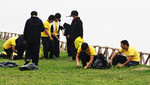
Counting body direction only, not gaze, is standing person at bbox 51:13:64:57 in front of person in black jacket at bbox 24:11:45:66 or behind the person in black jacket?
in front

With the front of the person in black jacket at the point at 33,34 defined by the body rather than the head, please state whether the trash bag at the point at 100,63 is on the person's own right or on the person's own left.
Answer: on the person's own right

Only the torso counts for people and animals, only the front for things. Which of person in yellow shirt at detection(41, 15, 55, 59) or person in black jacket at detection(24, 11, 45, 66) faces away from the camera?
the person in black jacket

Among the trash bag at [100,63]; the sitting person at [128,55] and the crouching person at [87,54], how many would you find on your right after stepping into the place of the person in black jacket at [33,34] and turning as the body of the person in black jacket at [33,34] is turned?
3

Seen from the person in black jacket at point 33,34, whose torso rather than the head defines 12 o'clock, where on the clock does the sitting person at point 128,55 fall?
The sitting person is roughly at 3 o'clock from the person in black jacket.

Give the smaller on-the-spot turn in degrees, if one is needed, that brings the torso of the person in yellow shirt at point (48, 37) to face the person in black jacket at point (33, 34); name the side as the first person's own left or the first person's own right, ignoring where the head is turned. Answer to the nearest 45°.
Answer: approximately 90° to the first person's own right

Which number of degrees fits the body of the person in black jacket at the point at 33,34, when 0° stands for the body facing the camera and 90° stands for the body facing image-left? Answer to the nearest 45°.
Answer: approximately 180°
